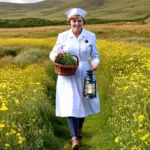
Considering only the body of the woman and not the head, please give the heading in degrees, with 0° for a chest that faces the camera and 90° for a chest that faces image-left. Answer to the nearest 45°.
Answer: approximately 0°
